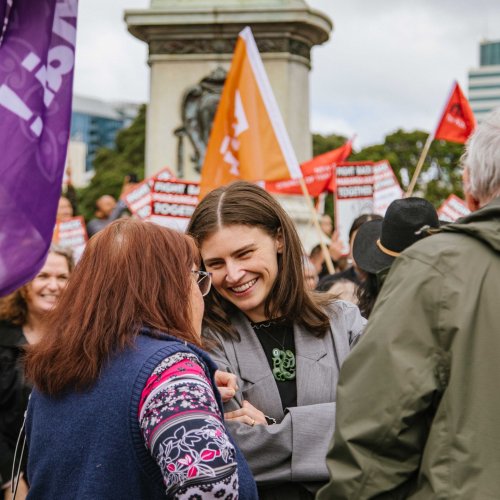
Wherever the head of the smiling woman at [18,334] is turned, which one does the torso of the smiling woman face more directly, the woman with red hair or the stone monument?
the woman with red hair

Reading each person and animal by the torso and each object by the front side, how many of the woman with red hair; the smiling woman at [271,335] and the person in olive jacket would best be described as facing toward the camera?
1

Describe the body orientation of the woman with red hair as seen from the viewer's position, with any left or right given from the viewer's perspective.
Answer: facing away from the viewer and to the right of the viewer

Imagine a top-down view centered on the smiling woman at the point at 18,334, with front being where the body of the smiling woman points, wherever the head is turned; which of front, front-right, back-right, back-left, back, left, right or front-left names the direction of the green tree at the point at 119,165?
back-left

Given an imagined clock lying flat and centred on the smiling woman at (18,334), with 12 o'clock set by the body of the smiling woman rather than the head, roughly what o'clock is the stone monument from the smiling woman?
The stone monument is roughly at 8 o'clock from the smiling woman.

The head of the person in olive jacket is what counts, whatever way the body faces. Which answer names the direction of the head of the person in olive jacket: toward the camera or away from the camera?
away from the camera

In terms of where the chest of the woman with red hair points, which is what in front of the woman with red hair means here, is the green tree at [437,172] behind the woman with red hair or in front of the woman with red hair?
in front

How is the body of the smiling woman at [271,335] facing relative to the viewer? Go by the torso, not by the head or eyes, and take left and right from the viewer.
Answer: facing the viewer

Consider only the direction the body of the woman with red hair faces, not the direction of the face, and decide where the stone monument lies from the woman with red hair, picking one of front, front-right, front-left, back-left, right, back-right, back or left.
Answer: front-left

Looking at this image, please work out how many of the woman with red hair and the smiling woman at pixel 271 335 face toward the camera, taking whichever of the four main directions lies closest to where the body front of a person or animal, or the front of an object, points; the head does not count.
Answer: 1

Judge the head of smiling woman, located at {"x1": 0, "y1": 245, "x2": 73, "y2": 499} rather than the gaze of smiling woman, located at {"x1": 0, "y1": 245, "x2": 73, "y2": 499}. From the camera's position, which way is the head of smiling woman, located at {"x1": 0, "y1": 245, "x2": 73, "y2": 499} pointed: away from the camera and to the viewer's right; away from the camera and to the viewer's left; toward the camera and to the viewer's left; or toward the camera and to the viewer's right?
toward the camera and to the viewer's right

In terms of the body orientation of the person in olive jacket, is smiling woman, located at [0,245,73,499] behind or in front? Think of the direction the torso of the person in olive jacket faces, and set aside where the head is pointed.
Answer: in front

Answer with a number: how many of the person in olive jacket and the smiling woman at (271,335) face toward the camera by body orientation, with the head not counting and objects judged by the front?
1

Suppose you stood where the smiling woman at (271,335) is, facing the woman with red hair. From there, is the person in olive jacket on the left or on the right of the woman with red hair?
left

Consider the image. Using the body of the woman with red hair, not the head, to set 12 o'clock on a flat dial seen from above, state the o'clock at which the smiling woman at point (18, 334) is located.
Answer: The smiling woman is roughly at 10 o'clock from the woman with red hair.

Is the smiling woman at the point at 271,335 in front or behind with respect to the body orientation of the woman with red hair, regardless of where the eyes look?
in front

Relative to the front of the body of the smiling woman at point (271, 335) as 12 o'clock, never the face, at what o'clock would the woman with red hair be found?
The woman with red hair is roughly at 1 o'clock from the smiling woman.

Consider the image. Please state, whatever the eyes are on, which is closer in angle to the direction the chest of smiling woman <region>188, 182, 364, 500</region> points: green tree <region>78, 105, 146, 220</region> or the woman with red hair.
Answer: the woman with red hair

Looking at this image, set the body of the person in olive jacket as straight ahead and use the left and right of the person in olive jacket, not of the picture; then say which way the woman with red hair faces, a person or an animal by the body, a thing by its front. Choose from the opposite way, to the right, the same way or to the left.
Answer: to the right

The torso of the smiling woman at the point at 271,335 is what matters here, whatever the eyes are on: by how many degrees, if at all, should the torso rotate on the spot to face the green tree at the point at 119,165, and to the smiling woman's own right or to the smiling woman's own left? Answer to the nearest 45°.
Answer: approximately 180°
